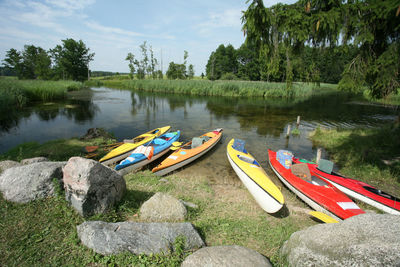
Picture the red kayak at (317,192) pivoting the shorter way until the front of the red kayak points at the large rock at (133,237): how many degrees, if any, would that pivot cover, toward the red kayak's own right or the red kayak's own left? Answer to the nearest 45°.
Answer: approximately 90° to the red kayak's own right

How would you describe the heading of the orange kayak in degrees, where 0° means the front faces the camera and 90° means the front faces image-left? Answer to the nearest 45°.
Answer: approximately 45°

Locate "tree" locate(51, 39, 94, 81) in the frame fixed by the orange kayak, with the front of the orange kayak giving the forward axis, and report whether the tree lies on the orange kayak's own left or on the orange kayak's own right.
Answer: on the orange kayak's own right

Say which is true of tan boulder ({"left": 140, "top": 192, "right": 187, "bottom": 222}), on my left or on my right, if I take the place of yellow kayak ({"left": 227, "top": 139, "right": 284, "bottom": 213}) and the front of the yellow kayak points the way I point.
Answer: on my right

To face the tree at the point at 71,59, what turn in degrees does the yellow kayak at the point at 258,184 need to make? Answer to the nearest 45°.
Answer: approximately 180°

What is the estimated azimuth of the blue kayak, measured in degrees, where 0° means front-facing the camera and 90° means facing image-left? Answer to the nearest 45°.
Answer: approximately 45°

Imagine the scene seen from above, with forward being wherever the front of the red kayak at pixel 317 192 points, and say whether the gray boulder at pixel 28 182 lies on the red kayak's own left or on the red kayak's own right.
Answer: on the red kayak's own right

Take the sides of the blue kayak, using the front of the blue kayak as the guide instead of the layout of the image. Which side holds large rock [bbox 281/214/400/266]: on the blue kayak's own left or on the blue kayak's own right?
on the blue kayak's own left
